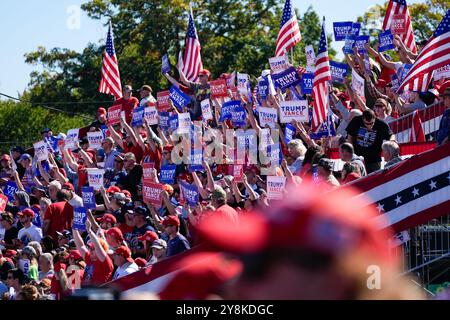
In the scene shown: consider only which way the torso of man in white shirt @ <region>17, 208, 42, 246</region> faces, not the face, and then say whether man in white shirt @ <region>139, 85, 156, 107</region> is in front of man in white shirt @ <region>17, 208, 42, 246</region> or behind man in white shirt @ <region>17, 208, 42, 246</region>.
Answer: behind

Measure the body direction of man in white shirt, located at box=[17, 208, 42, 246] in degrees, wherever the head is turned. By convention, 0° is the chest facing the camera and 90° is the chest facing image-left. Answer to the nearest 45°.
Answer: approximately 45°

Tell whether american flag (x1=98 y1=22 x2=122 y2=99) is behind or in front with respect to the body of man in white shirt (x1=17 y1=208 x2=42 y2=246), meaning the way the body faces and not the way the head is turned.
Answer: behind

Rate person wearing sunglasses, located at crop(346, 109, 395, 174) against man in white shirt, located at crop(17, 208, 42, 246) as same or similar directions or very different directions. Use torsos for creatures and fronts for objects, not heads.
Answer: same or similar directions

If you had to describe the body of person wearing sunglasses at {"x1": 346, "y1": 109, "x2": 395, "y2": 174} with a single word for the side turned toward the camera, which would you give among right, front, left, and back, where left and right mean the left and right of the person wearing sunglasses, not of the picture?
front

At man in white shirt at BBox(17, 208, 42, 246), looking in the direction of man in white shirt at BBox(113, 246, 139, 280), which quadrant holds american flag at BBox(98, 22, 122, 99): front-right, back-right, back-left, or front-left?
back-left
